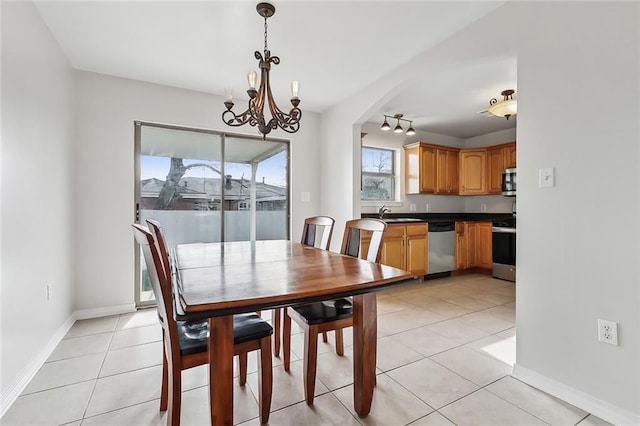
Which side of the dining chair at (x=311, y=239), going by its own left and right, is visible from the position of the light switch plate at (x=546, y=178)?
left

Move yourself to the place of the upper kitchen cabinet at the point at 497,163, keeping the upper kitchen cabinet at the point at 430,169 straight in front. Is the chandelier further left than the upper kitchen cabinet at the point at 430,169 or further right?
left

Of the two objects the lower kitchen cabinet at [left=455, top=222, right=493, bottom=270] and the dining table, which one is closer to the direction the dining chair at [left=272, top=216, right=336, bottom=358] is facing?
the dining table

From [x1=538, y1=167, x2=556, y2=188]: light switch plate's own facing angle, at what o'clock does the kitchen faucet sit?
The kitchen faucet is roughly at 3 o'clock from the light switch plate.

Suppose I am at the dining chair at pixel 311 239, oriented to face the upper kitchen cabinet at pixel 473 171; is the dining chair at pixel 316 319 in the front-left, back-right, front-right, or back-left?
back-right

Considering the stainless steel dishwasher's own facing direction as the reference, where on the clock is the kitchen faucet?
The kitchen faucet is roughly at 4 o'clock from the stainless steel dishwasher.

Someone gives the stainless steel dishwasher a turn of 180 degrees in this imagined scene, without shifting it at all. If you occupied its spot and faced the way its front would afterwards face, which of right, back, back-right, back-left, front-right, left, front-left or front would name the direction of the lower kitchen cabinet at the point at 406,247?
left

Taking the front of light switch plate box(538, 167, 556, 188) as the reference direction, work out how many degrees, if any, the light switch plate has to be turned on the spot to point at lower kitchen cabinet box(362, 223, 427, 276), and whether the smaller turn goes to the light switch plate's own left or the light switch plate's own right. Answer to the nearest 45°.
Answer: approximately 90° to the light switch plate's own right

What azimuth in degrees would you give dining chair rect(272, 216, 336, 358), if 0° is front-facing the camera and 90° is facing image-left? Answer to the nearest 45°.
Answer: approximately 45°

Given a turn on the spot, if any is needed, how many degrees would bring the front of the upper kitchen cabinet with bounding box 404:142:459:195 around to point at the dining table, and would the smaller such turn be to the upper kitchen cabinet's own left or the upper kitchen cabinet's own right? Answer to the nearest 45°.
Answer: approximately 45° to the upper kitchen cabinet's own right

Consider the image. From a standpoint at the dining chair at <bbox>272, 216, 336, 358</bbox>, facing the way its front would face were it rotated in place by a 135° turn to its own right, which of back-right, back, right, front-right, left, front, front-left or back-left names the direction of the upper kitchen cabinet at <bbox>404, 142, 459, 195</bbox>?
front-right
